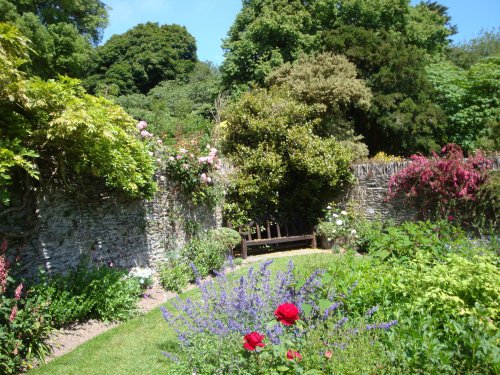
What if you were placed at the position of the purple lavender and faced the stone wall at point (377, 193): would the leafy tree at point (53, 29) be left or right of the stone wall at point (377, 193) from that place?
left

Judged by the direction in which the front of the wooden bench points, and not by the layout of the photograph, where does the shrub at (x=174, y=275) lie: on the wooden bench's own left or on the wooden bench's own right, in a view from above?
on the wooden bench's own right

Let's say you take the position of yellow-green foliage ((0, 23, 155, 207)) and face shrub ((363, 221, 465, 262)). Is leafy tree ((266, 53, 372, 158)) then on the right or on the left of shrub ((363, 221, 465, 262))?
left

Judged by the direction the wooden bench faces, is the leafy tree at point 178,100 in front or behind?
behind

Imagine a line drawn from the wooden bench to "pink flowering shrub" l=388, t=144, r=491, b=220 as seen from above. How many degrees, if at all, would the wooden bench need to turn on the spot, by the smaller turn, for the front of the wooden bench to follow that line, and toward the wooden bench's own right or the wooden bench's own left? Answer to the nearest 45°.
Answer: approximately 45° to the wooden bench's own left

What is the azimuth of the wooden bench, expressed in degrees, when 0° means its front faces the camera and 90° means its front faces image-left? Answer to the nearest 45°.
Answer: approximately 315°

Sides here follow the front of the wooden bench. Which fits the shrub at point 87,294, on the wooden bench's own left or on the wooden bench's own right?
on the wooden bench's own right

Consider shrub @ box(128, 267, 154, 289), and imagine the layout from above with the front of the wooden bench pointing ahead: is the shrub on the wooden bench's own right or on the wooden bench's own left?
on the wooden bench's own right
